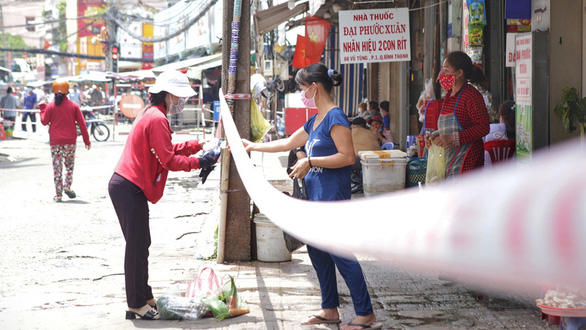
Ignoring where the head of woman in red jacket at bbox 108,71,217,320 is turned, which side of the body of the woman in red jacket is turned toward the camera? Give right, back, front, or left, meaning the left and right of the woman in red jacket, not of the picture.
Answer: right

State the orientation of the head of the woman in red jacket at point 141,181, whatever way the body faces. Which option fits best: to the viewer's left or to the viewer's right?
to the viewer's right

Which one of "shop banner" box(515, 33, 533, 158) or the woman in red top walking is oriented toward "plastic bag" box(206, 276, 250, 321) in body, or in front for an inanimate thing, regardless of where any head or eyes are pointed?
the shop banner

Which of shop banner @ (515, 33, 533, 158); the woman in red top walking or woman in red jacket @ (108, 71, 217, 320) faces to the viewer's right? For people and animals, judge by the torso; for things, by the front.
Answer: the woman in red jacket

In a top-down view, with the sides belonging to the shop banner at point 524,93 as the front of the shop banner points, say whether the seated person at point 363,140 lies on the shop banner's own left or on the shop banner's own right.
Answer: on the shop banner's own right

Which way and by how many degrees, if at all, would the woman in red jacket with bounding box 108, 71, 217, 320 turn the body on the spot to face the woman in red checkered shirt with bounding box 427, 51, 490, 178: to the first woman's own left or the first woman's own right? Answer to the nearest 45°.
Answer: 0° — they already face them

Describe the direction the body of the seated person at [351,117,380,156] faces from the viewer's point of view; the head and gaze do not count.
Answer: away from the camera
